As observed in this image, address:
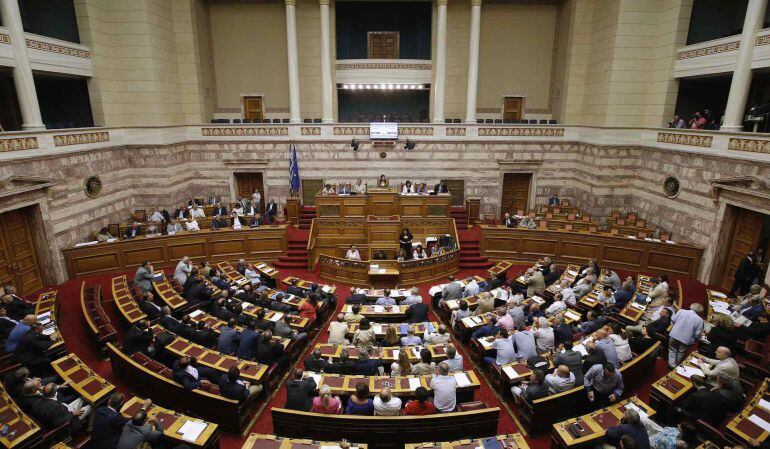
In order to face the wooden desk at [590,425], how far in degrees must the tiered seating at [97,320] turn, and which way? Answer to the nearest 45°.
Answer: approximately 45° to its right

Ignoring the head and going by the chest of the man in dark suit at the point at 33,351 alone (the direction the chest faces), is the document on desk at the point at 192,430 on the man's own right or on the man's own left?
on the man's own right

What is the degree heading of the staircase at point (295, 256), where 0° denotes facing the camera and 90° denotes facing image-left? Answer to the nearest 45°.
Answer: approximately 0°

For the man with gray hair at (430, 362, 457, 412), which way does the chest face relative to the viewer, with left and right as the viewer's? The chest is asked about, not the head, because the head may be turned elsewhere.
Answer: facing away from the viewer

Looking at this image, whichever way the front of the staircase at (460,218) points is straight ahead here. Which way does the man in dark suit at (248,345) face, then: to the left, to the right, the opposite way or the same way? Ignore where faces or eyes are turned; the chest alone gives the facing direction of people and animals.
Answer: the opposite way

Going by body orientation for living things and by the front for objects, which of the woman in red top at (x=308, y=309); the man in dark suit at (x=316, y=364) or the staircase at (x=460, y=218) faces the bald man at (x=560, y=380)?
the staircase

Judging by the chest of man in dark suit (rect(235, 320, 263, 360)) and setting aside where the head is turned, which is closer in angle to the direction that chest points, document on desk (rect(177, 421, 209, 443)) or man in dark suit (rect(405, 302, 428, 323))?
the man in dark suit

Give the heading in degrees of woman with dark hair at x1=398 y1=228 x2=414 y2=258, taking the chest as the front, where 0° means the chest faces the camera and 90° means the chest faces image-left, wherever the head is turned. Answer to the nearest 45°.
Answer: approximately 0°

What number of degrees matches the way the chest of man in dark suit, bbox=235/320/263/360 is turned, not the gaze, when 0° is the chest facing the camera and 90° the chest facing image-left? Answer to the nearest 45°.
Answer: approximately 225°

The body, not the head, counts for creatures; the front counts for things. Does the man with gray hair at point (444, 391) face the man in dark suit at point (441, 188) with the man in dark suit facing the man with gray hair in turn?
yes

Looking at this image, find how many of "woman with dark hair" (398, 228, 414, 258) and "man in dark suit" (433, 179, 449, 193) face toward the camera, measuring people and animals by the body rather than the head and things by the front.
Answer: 2

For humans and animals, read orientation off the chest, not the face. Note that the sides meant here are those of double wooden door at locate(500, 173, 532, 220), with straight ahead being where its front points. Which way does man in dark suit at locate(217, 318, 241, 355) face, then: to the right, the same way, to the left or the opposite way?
the opposite way

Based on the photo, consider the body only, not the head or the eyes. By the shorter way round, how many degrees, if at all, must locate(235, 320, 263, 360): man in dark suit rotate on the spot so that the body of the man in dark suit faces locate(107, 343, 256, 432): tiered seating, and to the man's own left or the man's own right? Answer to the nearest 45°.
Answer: approximately 180°

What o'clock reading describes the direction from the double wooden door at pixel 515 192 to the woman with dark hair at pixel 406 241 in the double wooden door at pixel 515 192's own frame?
The woman with dark hair is roughly at 1 o'clock from the double wooden door.
